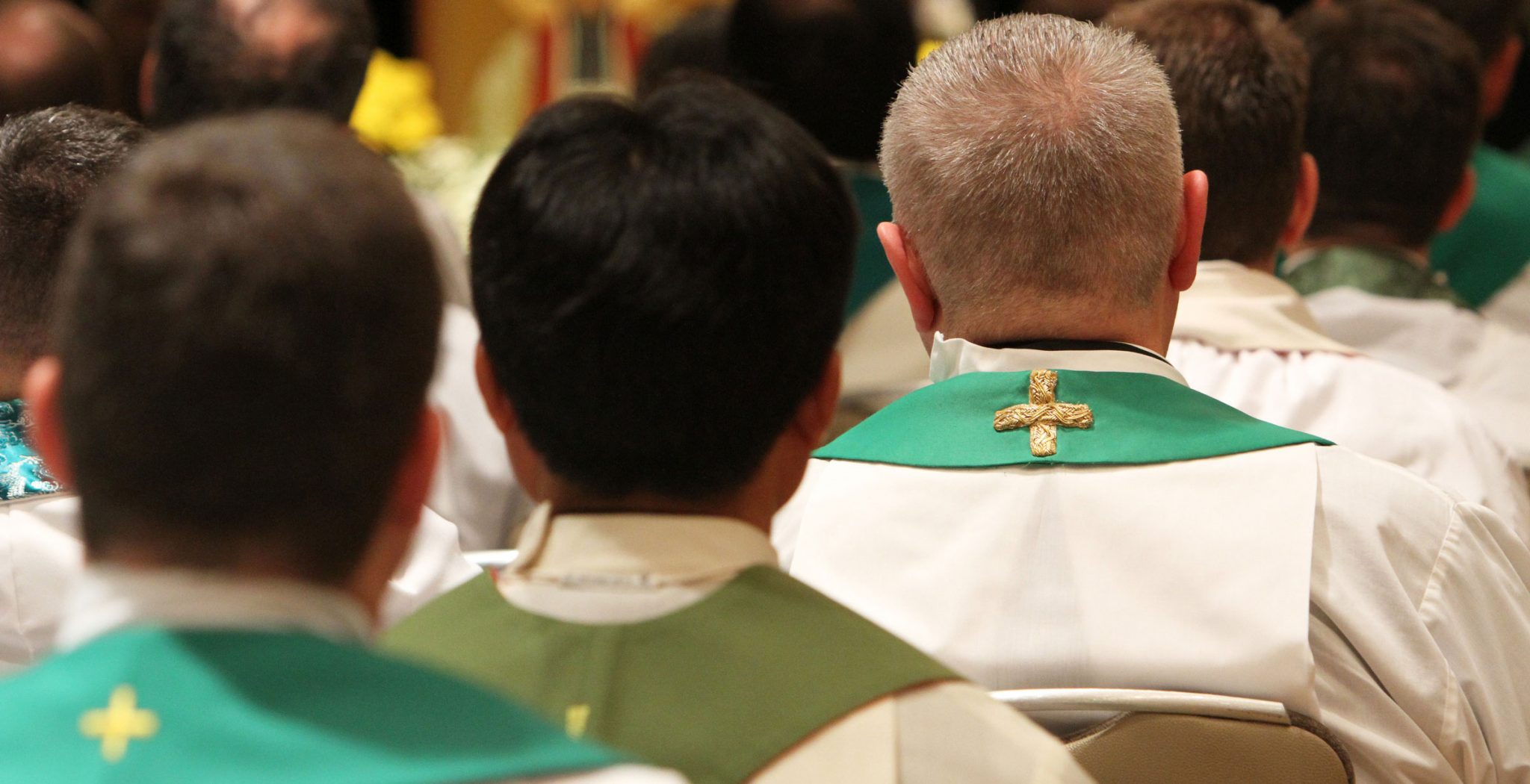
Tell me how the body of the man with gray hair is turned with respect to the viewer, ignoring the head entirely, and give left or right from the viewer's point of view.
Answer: facing away from the viewer

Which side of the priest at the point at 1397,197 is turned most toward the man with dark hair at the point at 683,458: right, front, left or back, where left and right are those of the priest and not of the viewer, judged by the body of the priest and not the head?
back

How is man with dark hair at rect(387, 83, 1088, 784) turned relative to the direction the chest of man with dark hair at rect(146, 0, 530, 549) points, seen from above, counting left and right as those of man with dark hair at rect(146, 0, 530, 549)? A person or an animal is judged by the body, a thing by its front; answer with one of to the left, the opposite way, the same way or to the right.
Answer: the same way

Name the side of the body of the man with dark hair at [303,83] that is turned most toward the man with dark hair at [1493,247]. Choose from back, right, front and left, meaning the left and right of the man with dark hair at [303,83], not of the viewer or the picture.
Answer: right

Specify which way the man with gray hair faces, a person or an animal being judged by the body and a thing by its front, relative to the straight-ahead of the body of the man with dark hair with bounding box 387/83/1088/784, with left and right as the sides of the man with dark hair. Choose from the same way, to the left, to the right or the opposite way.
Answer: the same way

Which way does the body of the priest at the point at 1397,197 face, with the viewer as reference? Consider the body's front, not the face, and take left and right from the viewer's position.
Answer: facing away from the viewer

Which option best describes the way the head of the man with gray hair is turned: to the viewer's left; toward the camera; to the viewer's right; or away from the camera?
away from the camera

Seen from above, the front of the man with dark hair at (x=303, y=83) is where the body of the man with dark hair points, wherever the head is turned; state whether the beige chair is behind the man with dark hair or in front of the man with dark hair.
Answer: behind

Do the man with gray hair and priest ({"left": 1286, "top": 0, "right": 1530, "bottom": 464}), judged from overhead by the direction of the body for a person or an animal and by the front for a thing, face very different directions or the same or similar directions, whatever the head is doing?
same or similar directions

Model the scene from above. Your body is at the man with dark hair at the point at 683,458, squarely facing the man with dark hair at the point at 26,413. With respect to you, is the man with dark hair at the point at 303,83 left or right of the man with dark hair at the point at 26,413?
right

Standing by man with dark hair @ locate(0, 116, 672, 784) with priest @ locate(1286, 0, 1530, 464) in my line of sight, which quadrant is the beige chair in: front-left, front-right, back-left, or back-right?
front-right

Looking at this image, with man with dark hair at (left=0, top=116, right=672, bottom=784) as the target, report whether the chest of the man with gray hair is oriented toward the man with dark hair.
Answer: no

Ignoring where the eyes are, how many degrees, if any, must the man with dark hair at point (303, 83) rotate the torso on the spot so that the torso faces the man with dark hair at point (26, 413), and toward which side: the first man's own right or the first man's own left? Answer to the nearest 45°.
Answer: approximately 180°

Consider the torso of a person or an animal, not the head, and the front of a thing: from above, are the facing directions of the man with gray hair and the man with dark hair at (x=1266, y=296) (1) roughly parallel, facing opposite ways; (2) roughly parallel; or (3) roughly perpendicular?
roughly parallel

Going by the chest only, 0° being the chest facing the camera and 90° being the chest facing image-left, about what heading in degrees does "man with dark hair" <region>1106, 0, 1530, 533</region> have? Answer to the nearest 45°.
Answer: approximately 180°

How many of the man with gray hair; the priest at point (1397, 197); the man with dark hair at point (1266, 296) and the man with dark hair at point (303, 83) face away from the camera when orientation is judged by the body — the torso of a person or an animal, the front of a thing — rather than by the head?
4

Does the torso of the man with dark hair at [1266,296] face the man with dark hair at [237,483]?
no

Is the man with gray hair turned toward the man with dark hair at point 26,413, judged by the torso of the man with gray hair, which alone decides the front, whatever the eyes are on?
no

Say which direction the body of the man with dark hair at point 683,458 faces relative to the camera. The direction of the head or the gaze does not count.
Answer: away from the camera

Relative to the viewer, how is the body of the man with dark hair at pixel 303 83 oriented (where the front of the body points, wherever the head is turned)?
away from the camera

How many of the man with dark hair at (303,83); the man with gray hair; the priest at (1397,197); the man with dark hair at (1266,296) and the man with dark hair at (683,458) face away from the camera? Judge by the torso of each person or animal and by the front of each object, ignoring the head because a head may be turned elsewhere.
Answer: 5
